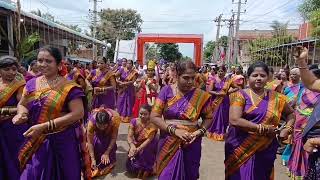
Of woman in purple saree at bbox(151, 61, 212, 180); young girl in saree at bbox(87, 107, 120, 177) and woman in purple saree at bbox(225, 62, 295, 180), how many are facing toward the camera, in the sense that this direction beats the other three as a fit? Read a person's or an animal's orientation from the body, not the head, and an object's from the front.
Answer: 3

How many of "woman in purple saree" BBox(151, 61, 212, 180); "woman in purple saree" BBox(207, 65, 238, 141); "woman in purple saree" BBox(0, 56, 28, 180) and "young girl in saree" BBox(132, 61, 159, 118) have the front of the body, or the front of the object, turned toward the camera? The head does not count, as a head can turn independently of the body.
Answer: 4

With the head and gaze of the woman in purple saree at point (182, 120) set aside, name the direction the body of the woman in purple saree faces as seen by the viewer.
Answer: toward the camera

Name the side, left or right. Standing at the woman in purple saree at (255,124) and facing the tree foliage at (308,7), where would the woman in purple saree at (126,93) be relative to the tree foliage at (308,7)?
left

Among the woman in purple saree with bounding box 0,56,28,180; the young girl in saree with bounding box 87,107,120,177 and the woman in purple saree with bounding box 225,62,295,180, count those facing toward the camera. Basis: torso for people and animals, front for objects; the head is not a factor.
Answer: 3

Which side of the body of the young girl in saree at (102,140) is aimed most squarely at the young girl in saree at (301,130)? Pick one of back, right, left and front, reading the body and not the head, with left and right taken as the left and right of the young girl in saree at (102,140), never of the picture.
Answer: left

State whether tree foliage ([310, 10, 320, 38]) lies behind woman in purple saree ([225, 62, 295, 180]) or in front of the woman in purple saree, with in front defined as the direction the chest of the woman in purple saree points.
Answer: behind

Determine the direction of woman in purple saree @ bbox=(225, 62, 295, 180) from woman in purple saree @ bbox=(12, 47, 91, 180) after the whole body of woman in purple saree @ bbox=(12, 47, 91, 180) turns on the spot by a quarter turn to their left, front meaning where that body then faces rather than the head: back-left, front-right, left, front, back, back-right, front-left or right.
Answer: front-left

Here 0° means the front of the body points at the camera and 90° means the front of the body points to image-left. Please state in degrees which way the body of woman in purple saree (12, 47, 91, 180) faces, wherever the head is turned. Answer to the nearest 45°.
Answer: approximately 45°

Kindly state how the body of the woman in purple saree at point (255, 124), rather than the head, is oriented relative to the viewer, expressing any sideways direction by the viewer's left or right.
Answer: facing the viewer

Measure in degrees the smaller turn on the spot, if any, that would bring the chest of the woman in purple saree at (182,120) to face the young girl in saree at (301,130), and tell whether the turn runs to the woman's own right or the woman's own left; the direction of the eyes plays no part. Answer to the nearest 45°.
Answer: approximately 135° to the woman's own left

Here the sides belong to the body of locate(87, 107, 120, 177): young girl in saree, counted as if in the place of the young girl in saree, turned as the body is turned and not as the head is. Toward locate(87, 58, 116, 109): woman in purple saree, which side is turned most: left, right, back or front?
back

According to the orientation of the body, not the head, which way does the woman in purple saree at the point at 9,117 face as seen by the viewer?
toward the camera

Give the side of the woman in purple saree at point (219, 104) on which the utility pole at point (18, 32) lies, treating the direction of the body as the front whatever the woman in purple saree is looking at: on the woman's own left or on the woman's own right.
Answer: on the woman's own right

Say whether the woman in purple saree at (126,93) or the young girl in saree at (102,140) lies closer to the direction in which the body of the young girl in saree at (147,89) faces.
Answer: the young girl in saree

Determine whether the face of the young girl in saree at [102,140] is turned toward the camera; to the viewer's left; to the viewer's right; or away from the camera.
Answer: toward the camera

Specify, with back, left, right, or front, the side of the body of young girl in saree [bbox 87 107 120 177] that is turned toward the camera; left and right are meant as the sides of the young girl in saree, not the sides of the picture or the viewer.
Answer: front

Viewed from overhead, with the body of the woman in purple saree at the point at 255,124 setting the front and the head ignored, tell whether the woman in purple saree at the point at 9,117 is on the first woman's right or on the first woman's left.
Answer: on the first woman's right

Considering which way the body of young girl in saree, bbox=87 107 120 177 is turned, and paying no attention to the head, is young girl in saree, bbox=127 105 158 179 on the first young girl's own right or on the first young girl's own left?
on the first young girl's own left
